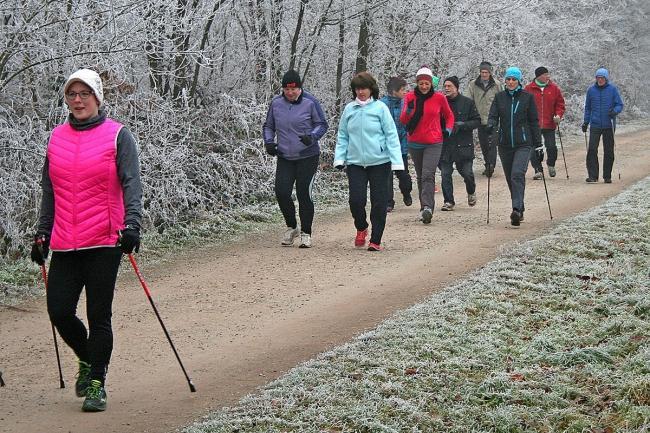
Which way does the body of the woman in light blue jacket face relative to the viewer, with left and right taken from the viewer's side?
facing the viewer

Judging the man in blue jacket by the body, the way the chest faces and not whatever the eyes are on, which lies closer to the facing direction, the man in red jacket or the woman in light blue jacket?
the woman in light blue jacket

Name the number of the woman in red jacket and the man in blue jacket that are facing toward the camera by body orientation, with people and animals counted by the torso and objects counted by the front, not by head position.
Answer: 2

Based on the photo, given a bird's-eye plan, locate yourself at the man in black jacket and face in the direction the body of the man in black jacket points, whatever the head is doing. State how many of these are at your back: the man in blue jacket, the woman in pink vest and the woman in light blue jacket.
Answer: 1

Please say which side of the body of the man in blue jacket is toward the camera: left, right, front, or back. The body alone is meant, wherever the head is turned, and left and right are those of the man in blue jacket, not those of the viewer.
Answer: front

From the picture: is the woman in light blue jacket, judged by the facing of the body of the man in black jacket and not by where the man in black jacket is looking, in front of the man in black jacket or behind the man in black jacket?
in front

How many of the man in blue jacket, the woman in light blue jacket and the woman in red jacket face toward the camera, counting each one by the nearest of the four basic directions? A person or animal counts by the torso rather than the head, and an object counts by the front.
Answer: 3

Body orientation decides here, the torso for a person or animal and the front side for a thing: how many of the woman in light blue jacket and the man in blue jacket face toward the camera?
2

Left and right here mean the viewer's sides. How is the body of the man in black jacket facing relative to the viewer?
facing the viewer and to the left of the viewer

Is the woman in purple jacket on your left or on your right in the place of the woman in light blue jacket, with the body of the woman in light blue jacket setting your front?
on your right

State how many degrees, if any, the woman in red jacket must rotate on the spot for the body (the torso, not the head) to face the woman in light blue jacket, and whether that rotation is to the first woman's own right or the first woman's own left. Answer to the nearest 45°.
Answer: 0° — they already face them

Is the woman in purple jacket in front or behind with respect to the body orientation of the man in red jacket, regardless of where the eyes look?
in front

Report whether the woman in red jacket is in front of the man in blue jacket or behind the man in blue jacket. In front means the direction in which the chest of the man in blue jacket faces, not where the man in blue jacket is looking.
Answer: in front

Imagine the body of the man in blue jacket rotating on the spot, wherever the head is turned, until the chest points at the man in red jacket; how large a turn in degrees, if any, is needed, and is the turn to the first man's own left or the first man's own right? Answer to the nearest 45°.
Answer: approximately 90° to the first man's own right
